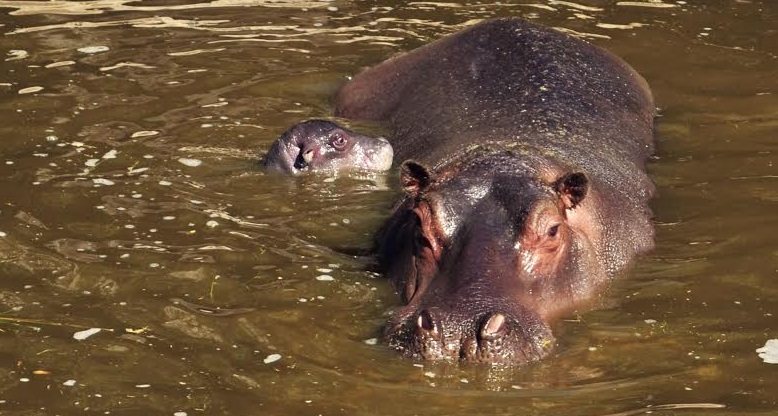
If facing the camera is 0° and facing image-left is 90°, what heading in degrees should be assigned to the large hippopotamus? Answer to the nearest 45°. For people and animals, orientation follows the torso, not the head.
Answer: approximately 0°

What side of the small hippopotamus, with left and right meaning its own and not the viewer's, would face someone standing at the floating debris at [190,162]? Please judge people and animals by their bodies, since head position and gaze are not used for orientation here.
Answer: back

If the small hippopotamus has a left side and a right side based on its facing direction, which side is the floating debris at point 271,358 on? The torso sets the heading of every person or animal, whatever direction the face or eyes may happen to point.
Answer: on its right

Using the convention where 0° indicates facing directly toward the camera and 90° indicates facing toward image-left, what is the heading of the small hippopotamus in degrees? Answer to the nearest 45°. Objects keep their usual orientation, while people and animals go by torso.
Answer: approximately 270°

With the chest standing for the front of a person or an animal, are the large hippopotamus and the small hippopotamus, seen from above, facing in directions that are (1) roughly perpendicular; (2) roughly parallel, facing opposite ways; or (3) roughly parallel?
roughly perpendicular
